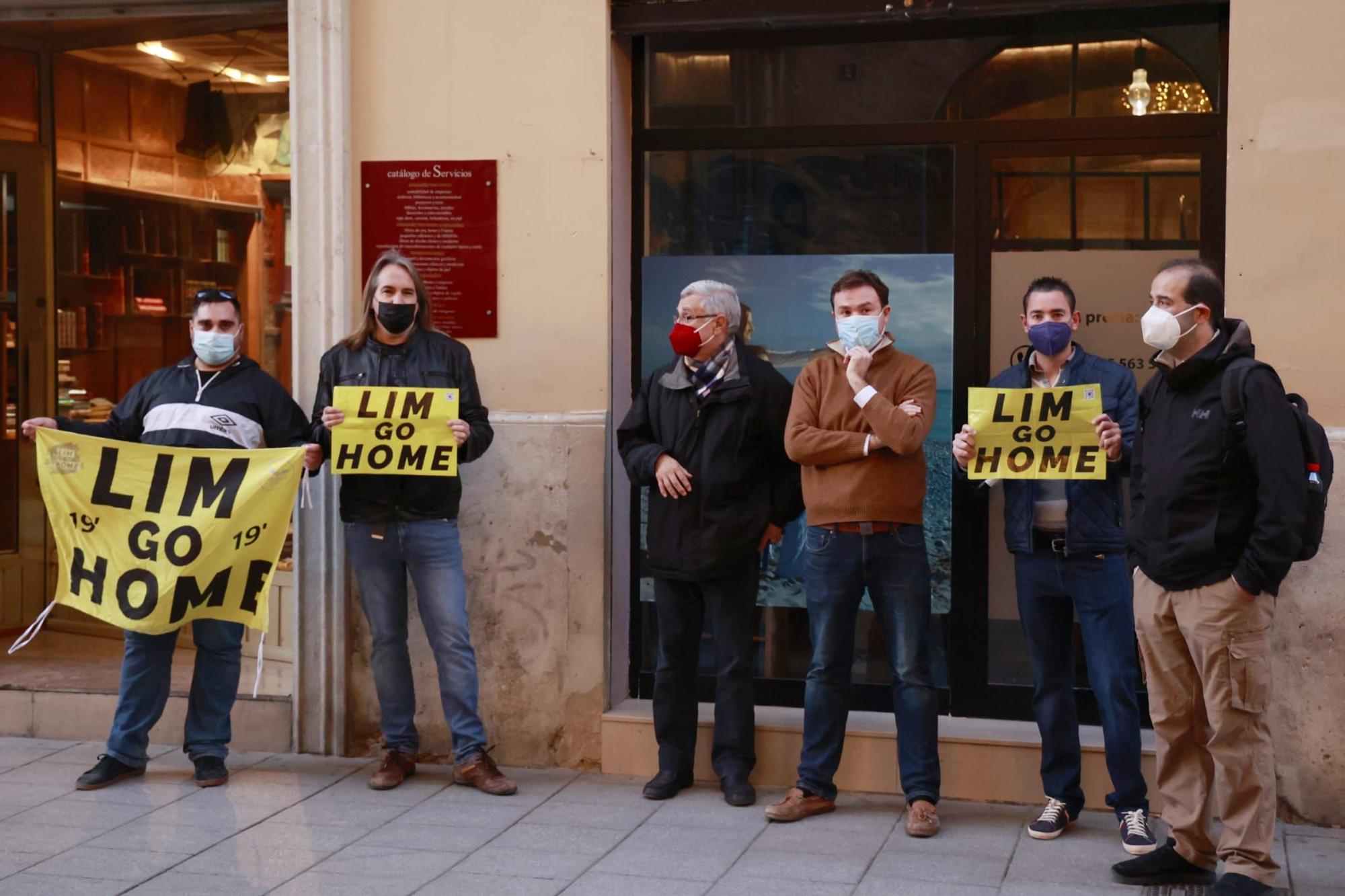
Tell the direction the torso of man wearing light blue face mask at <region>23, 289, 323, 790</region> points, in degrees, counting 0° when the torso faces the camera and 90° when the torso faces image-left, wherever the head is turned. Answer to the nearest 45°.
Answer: approximately 0°

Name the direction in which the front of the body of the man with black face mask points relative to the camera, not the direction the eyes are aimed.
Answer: toward the camera

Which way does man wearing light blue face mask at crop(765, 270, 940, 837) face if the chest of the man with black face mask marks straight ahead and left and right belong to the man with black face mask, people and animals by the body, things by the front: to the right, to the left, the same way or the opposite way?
the same way

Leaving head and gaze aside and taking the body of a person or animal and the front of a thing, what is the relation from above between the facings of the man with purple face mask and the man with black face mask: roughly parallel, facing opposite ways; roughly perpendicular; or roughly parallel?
roughly parallel

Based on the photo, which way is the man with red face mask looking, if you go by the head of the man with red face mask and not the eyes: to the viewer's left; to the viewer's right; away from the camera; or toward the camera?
to the viewer's left

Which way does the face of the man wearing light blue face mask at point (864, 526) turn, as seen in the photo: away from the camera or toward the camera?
toward the camera

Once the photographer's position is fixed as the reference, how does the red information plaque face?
facing the viewer

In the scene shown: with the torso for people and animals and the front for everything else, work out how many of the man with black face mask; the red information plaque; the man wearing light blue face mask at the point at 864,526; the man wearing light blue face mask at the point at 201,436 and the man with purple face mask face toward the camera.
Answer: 5

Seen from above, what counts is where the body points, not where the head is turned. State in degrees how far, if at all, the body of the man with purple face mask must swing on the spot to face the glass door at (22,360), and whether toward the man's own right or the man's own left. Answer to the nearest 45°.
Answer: approximately 90° to the man's own right

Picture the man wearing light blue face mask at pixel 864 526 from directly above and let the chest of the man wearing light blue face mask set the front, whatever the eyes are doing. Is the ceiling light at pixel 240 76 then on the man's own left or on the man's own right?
on the man's own right

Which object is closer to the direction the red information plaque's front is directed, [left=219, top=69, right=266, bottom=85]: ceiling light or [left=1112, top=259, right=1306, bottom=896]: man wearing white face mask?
the man wearing white face mask

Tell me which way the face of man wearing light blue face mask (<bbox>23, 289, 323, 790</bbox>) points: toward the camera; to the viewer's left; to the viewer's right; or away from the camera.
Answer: toward the camera

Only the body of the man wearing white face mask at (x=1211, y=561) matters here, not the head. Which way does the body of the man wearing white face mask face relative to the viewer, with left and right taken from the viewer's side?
facing the viewer and to the left of the viewer

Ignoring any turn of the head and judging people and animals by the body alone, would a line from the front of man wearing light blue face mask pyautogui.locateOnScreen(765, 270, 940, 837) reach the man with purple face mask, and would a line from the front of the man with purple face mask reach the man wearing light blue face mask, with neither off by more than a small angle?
no
